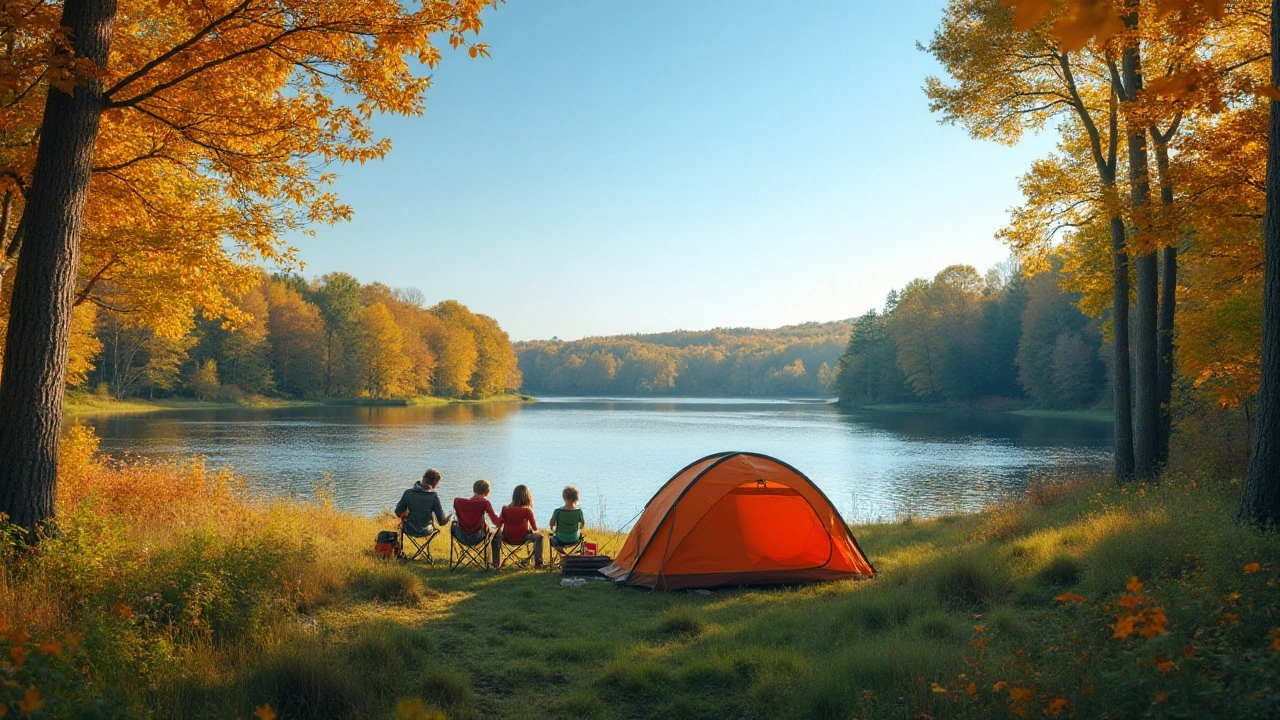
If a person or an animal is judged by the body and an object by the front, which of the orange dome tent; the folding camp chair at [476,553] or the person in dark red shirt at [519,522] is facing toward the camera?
the orange dome tent

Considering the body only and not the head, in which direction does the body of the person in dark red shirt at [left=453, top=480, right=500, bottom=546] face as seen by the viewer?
away from the camera

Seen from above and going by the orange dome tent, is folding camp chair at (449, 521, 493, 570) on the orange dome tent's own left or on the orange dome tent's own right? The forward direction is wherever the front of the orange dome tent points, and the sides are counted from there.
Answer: on the orange dome tent's own right

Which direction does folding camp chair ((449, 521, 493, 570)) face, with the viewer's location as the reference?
facing away from the viewer

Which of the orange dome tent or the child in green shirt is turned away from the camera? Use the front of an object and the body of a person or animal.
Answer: the child in green shirt

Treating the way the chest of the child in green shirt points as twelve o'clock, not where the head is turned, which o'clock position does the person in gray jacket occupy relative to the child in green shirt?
The person in gray jacket is roughly at 9 o'clock from the child in green shirt.

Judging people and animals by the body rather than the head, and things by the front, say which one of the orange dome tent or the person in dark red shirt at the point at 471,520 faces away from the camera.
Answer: the person in dark red shirt

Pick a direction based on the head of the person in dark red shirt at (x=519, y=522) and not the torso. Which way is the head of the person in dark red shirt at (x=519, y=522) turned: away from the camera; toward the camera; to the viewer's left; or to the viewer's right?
away from the camera

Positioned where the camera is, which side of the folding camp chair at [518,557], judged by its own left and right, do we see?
back

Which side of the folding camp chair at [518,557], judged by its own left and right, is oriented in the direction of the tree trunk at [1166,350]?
right

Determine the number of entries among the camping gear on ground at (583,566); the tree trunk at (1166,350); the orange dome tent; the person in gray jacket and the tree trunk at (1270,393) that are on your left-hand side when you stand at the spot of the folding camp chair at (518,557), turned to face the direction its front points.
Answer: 1

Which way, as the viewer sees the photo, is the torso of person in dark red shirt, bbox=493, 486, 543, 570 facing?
away from the camera

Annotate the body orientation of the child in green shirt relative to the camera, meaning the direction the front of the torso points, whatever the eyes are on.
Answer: away from the camera
